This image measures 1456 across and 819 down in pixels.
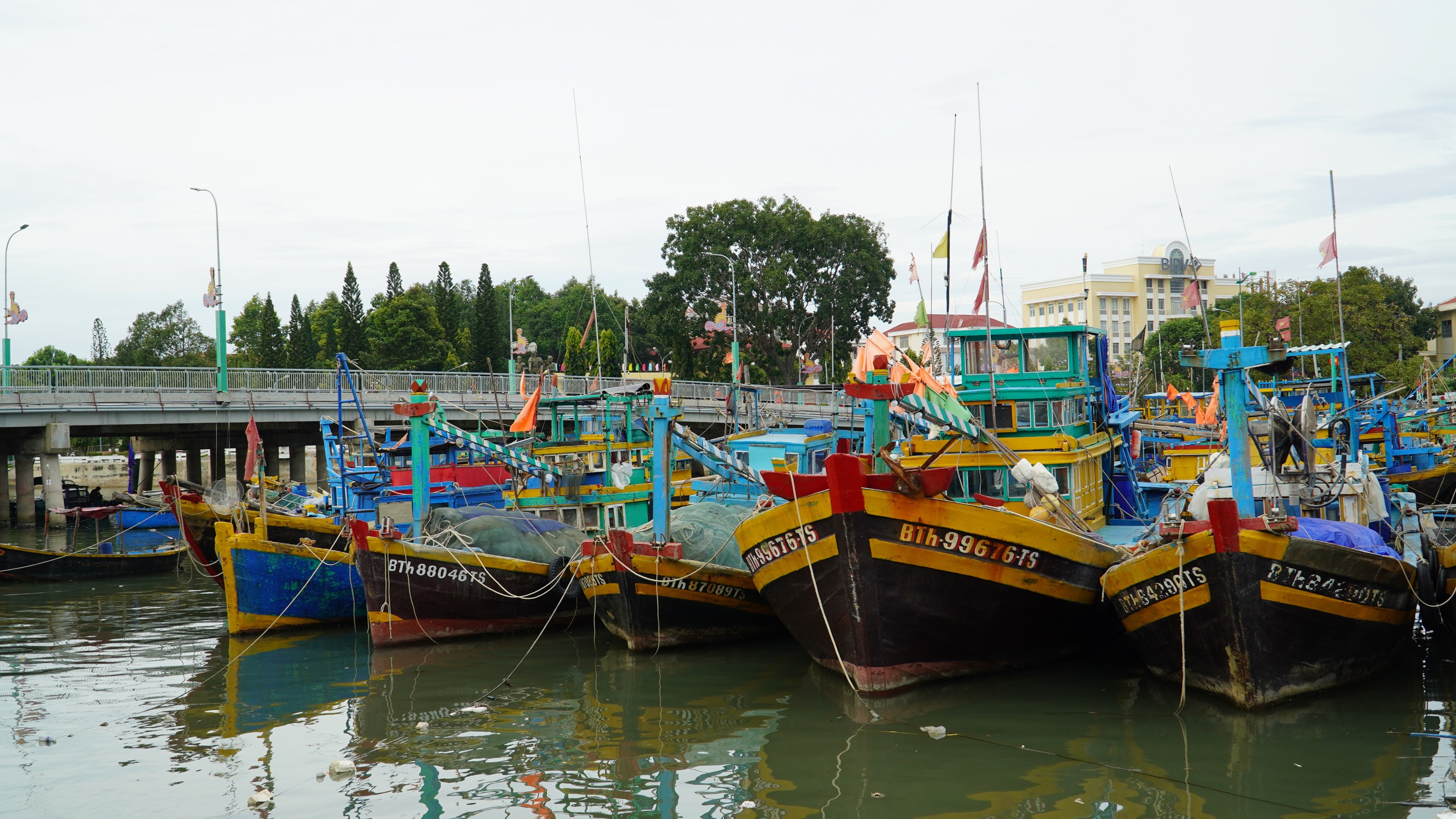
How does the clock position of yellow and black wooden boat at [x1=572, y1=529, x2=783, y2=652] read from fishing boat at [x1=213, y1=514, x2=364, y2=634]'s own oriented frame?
The yellow and black wooden boat is roughly at 9 o'clock from the fishing boat.

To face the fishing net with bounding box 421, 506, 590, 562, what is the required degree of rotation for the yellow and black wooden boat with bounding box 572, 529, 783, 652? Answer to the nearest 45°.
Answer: approximately 90° to its right

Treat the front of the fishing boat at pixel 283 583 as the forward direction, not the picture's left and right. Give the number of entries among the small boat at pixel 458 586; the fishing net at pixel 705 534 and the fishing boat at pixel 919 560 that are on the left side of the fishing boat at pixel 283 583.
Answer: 3

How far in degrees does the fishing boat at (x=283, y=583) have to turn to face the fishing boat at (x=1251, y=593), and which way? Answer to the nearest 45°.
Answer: approximately 90° to its left

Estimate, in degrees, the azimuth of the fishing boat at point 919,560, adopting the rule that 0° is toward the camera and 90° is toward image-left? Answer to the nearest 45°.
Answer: approximately 45°

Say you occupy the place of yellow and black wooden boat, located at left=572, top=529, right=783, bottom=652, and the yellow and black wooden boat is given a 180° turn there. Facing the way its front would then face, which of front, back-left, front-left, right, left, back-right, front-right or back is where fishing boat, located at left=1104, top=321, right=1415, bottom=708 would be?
right

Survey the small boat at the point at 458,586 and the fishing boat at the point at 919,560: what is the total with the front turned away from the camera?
0

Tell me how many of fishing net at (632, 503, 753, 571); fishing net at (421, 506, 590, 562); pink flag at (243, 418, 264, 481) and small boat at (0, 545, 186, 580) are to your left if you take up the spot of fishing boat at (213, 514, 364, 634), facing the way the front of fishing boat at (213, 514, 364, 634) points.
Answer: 2

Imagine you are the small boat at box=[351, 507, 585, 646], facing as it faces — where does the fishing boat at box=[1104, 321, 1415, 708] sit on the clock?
The fishing boat is roughly at 9 o'clock from the small boat.

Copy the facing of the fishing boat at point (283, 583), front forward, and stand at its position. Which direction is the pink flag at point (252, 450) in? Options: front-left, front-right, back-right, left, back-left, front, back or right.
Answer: back-right

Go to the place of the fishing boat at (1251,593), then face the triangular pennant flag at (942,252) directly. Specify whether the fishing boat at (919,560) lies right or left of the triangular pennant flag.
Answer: left
